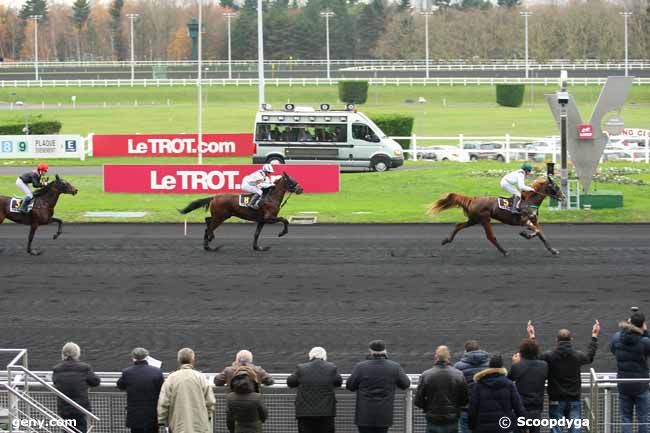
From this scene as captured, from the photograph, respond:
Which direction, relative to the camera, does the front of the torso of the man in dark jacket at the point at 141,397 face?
away from the camera

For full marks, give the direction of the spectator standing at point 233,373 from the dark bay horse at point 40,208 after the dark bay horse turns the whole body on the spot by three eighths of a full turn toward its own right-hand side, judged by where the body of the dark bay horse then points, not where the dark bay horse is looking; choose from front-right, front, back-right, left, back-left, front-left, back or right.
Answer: front-left

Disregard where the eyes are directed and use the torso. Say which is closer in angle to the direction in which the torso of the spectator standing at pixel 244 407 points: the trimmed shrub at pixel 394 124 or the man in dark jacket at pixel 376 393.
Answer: the trimmed shrub

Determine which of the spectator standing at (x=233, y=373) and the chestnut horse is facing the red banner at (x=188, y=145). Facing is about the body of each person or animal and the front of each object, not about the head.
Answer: the spectator standing

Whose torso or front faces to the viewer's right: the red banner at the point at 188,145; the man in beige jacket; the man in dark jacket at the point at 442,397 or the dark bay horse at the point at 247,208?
the dark bay horse

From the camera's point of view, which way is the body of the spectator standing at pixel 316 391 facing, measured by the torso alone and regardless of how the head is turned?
away from the camera

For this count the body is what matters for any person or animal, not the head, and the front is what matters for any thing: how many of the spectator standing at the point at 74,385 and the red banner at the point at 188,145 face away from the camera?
1

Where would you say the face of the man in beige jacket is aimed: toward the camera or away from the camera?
away from the camera

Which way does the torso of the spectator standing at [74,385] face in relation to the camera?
away from the camera

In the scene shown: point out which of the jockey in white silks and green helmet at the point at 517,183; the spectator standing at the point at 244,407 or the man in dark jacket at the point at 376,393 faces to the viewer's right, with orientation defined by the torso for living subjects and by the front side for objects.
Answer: the jockey in white silks and green helmet

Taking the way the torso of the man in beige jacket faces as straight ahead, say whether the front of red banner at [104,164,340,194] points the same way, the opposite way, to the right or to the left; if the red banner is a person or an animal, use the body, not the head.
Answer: the opposite way

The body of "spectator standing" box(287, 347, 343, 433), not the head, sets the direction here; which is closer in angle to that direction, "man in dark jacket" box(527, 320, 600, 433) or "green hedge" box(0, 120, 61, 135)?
the green hedge

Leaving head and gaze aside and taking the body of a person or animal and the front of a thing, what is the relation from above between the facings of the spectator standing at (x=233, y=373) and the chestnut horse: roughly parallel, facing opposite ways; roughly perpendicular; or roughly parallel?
roughly perpendicular

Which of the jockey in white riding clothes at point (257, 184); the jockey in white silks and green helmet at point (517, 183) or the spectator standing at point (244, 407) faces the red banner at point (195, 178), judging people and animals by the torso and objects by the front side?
the spectator standing

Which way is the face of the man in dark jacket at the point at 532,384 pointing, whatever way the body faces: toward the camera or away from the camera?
away from the camera

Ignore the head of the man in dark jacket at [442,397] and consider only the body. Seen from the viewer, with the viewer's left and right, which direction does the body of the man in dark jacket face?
facing away from the viewer

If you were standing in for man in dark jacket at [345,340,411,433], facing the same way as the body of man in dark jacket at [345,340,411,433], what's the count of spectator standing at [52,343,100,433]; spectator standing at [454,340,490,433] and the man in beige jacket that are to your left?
2

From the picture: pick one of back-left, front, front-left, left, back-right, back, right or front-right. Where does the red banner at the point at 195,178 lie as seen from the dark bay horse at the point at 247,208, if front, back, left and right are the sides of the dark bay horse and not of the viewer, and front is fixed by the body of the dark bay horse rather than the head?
left
